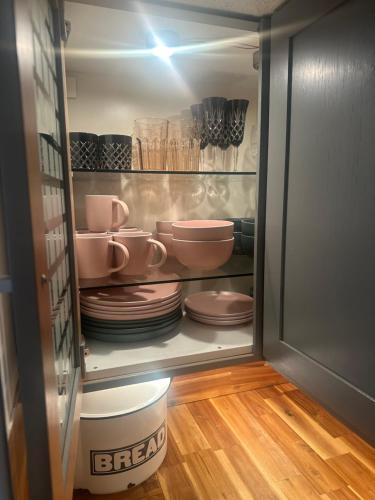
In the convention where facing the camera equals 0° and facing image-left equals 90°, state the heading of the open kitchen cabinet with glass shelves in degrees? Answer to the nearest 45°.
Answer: approximately 0°
